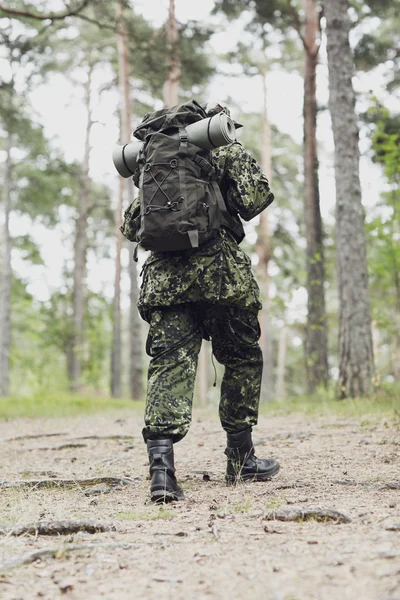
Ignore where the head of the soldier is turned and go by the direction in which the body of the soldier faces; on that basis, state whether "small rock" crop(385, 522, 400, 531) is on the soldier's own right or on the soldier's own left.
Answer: on the soldier's own right

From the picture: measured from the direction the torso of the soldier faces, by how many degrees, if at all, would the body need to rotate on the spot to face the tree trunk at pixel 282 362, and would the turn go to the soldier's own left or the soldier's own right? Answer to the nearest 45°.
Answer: approximately 45° to the soldier's own left

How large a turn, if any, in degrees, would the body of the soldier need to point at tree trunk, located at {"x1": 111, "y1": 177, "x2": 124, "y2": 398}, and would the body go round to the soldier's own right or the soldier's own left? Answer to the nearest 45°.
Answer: approximately 45° to the soldier's own left

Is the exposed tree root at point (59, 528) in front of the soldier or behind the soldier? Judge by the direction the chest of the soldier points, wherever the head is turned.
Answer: behind

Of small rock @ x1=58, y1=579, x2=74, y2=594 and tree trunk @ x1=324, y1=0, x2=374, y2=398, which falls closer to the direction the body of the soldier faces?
the tree trunk

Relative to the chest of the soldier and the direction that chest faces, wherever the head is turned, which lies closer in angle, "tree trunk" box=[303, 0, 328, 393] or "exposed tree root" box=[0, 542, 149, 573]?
the tree trunk

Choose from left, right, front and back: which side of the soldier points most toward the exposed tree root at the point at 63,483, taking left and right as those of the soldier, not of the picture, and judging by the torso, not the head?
left

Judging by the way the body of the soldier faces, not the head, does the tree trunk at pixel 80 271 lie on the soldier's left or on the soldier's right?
on the soldier's left

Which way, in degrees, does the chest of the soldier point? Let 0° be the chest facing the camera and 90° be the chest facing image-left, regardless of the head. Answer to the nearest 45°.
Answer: approximately 225°

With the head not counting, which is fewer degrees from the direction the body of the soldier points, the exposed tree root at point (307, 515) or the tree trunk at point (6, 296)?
the tree trunk
